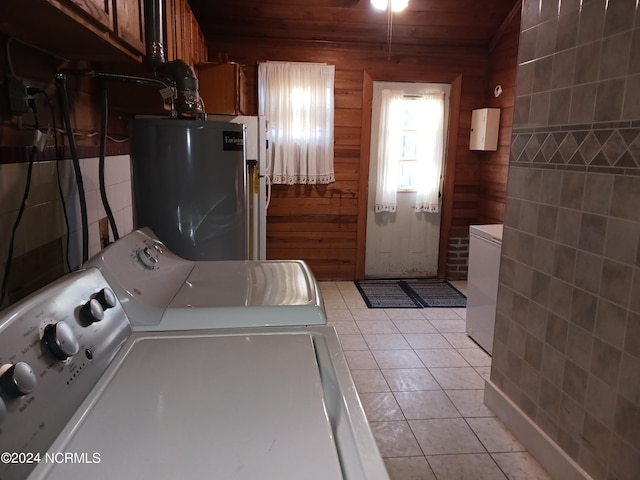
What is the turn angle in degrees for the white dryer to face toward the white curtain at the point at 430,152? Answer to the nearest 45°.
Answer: approximately 45° to its left

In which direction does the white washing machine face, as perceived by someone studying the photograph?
facing to the right of the viewer

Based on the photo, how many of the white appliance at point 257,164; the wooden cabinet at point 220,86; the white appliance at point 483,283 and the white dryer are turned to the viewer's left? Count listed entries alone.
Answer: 1

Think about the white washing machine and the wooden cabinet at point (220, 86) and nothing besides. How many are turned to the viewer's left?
0

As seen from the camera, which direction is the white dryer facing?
to the viewer's right

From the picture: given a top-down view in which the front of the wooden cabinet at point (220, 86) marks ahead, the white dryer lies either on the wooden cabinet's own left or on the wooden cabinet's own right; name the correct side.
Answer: on the wooden cabinet's own right

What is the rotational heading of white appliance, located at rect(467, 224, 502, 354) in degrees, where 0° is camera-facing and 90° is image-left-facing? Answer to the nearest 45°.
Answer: approximately 90°

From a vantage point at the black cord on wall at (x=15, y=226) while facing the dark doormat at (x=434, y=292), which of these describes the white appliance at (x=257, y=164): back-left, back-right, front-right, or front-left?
front-left

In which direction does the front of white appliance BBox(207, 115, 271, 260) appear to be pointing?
to the viewer's right

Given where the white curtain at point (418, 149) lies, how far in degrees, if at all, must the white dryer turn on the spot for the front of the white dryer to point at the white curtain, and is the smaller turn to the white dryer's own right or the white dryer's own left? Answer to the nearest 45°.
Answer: approximately 45° to the white dryer's own left
